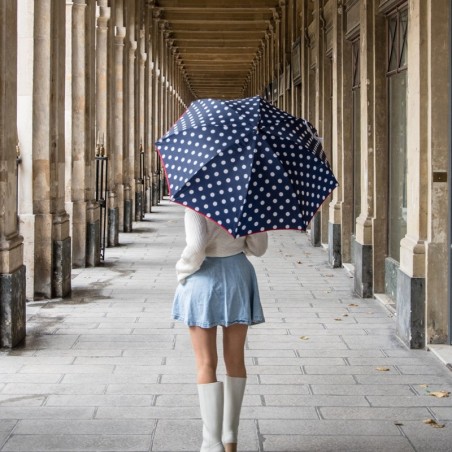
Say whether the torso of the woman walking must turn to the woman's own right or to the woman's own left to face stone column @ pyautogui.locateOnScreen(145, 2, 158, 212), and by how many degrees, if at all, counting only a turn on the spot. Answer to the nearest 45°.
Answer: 0° — they already face it

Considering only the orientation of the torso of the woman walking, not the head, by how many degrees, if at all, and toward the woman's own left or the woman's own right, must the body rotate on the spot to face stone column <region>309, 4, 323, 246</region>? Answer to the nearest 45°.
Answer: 0° — they already face it

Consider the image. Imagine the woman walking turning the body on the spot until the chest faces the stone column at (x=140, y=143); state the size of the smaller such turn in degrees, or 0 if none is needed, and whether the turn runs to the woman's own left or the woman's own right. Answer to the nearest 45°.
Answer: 0° — they already face it

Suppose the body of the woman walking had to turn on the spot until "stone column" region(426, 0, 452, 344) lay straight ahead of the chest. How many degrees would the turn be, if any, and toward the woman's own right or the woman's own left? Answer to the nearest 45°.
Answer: approximately 45° to the woman's own right

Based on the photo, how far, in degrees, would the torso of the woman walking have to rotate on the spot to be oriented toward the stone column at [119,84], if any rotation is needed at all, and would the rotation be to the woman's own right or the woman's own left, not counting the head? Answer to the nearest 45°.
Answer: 0° — they already face it

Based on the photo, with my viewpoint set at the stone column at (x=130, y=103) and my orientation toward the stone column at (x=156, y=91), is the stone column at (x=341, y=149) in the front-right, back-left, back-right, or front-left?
back-right

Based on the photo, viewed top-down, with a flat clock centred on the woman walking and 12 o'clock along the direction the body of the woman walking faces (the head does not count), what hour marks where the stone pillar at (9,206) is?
The stone pillar is roughly at 11 o'clock from the woman walking.

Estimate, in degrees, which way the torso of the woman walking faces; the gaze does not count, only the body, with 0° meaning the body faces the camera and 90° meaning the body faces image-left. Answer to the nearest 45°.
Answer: approximately 180°
